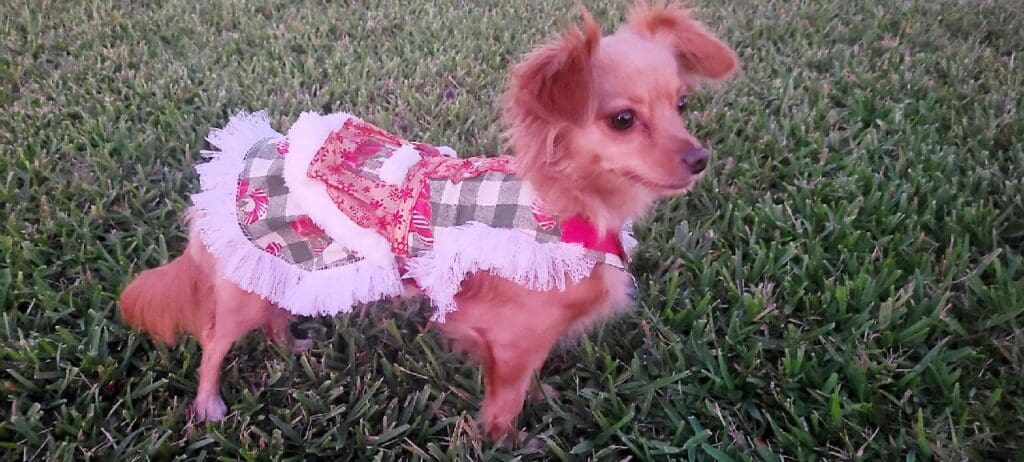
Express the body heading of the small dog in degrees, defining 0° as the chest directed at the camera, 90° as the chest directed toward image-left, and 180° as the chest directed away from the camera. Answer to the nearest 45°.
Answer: approximately 270°
